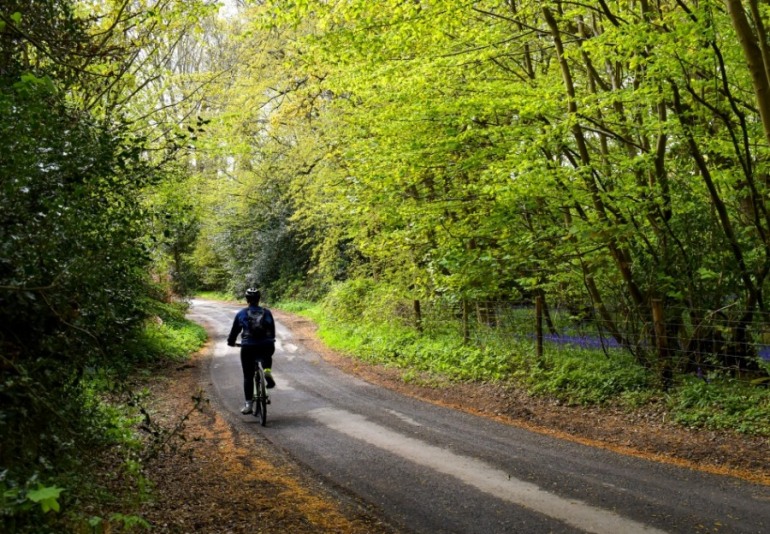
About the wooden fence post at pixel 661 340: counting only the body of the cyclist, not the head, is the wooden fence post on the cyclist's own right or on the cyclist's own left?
on the cyclist's own right

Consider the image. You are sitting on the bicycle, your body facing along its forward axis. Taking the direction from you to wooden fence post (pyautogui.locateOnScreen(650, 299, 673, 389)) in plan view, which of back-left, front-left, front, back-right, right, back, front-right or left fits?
right

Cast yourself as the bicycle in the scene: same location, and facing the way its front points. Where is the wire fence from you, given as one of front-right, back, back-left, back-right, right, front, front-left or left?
right

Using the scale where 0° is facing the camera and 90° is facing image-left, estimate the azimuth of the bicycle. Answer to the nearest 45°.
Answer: approximately 180°

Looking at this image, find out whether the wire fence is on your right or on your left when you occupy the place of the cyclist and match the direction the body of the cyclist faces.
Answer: on your right

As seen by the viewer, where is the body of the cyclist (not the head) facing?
away from the camera
